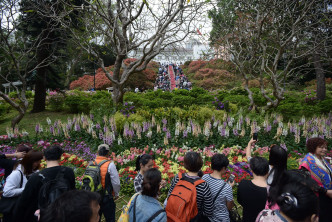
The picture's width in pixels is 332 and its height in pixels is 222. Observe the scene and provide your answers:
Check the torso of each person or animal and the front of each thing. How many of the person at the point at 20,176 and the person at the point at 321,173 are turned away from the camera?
0

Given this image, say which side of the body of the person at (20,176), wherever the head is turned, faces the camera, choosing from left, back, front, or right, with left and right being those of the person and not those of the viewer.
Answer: right

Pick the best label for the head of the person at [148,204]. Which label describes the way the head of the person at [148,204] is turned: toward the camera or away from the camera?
away from the camera

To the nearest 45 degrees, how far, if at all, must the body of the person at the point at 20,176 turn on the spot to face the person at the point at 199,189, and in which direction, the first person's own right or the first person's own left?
approximately 45° to the first person's own right

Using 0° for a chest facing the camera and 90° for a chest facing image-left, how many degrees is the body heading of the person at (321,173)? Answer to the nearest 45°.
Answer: approximately 315°

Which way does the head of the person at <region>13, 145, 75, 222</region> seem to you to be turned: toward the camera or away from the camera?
away from the camera

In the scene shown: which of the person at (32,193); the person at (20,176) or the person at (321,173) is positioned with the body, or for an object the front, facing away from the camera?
the person at (32,193)

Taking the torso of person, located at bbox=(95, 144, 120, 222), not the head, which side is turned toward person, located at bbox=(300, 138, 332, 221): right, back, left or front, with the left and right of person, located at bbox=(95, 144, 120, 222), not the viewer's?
right

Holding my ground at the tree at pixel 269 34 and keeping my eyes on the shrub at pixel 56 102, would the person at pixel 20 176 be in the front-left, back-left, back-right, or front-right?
front-left

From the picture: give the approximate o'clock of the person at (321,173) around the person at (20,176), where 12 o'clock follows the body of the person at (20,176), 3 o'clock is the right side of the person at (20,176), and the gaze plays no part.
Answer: the person at (321,173) is roughly at 1 o'clock from the person at (20,176).

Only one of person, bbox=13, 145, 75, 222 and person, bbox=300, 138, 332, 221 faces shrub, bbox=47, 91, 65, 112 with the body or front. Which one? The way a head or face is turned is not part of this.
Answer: person, bbox=13, 145, 75, 222

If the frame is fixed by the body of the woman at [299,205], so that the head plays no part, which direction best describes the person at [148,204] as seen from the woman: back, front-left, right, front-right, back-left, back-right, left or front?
back-left

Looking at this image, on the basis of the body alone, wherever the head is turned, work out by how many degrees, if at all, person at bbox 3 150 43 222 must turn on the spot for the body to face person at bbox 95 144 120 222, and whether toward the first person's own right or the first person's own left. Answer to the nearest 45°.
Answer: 0° — they already face them

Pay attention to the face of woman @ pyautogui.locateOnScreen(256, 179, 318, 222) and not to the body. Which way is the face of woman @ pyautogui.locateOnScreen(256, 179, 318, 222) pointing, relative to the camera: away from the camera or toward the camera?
away from the camera

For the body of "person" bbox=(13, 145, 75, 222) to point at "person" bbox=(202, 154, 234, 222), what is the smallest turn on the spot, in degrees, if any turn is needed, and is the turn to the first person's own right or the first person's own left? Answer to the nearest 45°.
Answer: approximately 135° to the first person's own right

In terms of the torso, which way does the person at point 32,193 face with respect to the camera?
away from the camera

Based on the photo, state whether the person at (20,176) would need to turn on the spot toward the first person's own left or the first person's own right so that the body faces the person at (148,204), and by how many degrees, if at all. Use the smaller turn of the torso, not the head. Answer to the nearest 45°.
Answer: approximately 45° to the first person's own right

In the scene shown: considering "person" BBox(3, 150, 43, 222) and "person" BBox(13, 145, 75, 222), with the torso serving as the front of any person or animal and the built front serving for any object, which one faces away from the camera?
"person" BBox(13, 145, 75, 222)

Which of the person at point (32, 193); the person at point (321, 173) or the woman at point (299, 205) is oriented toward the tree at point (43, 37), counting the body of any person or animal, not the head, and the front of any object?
the person at point (32, 193)
